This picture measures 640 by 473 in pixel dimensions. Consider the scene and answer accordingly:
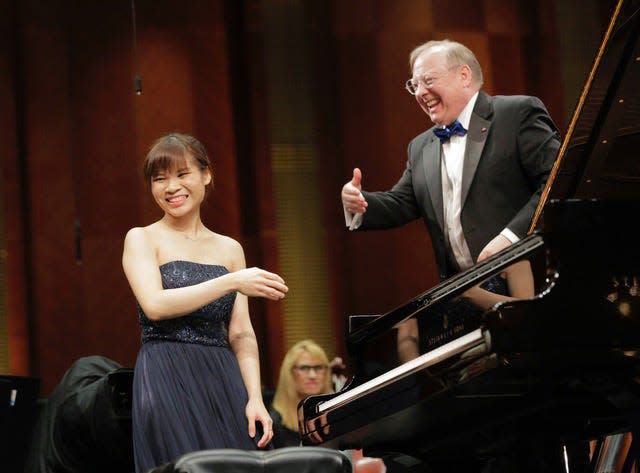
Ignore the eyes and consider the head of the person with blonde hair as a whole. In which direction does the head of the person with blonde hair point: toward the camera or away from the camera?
toward the camera

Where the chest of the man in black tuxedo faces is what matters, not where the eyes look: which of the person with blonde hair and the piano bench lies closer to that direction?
the piano bench

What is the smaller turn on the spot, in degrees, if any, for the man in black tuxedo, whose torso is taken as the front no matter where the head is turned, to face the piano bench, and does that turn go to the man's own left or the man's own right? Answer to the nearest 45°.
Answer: approximately 45° to the man's own left

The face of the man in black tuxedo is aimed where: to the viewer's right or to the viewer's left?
to the viewer's left

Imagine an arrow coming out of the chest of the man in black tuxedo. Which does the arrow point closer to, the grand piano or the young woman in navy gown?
the young woman in navy gown

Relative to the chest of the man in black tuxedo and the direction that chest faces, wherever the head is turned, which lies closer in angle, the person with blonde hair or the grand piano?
the grand piano

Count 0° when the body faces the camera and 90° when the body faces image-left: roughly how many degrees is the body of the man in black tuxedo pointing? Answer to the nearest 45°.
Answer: approximately 45°

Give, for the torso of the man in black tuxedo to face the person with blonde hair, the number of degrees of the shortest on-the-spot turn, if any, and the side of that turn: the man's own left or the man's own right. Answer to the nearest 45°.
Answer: approximately 90° to the man's own right

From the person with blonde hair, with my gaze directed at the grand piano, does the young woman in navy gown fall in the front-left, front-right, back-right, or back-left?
front-right

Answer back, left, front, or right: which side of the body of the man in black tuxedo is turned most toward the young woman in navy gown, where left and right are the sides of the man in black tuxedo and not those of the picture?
front

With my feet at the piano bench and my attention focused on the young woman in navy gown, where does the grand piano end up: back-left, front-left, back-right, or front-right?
front-right
